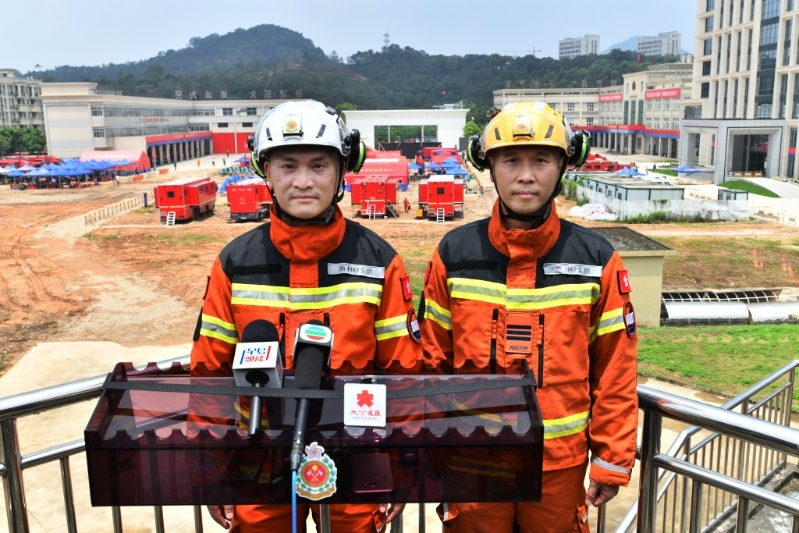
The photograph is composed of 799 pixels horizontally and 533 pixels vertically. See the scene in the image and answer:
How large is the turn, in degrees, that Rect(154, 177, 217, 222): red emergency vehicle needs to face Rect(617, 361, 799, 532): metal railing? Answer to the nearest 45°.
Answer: approximately 135° to its right

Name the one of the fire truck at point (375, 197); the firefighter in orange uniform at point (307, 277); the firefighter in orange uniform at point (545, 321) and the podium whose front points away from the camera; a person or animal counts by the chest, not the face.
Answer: the fire truck

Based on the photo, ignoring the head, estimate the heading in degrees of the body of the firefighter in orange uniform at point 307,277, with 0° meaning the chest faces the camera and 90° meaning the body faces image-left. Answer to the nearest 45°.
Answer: approximately 0°

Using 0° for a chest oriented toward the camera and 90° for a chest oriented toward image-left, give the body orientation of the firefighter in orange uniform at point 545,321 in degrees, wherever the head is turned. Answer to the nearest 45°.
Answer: approximately 0°

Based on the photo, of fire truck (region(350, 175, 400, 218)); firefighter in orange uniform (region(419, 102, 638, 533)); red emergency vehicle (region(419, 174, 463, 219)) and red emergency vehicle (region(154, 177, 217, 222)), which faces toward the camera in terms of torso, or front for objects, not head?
the firefighter in orange uniform

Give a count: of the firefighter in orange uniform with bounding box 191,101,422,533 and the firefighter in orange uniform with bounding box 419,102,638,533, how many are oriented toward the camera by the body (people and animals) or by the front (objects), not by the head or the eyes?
2

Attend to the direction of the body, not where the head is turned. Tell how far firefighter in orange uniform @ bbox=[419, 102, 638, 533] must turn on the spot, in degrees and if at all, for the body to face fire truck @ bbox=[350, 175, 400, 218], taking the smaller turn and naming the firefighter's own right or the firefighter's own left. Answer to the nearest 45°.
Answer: approximately 180°

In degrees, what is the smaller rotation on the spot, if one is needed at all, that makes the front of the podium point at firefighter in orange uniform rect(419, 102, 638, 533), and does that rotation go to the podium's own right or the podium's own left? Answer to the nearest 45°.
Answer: approximately 135° to the podium's own left

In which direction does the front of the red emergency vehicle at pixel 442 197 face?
away from the camera

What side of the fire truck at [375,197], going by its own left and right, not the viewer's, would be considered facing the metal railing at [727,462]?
back

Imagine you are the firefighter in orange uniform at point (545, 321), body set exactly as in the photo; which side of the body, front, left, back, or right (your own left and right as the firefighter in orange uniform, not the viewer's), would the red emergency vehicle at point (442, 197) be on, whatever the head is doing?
back
